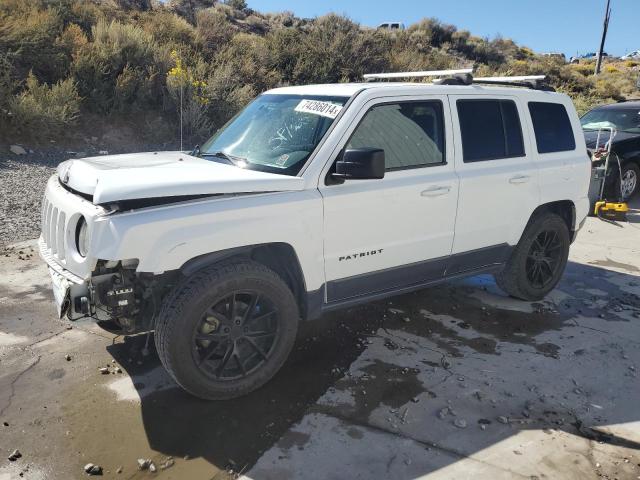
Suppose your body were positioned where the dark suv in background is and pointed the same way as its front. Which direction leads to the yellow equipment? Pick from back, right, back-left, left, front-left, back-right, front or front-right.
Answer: front-left

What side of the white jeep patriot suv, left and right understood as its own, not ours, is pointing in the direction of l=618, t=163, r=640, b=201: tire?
back

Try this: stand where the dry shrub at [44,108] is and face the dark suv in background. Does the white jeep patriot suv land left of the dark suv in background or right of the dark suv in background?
right

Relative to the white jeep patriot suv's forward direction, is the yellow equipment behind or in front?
behind
